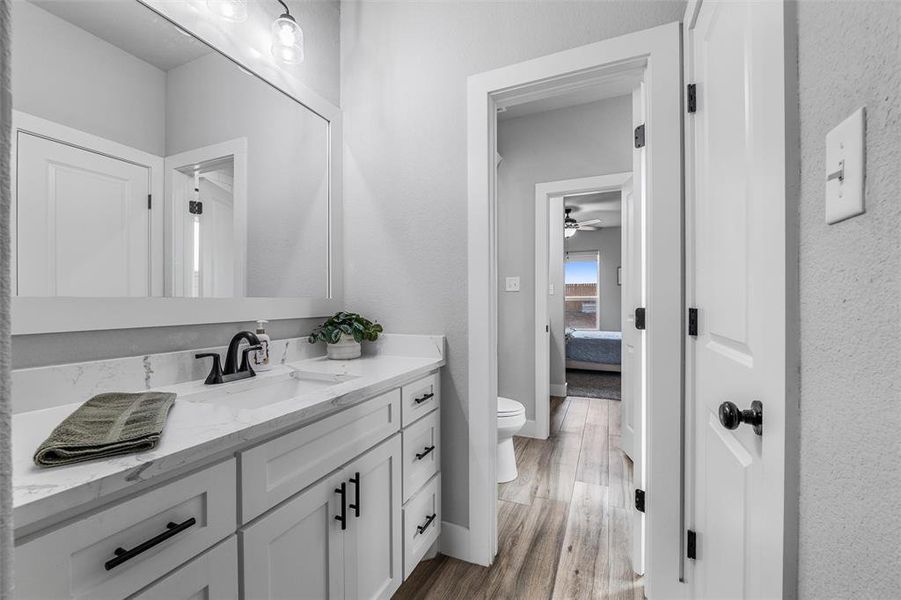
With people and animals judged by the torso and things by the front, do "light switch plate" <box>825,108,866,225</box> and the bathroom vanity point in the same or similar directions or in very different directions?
very different directions

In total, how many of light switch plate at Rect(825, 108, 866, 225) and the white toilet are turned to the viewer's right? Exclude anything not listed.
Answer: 1

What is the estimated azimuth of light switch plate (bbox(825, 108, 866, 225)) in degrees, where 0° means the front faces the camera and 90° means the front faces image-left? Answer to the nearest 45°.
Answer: approximately 45°

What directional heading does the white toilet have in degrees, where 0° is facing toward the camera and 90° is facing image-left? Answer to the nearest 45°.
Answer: approximately 270°

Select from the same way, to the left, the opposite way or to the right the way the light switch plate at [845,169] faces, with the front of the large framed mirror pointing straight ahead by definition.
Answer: the opposite way

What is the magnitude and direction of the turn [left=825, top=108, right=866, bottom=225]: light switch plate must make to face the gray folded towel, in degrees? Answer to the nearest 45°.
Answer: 0° — it already faces it

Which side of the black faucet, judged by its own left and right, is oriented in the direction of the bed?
left
